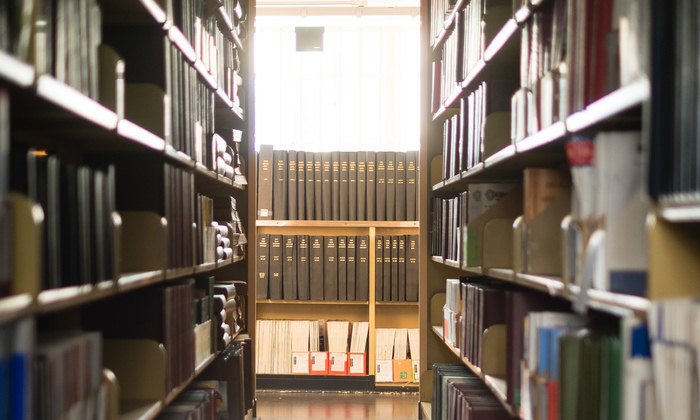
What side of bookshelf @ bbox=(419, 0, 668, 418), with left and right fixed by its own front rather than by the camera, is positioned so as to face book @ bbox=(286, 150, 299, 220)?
right
